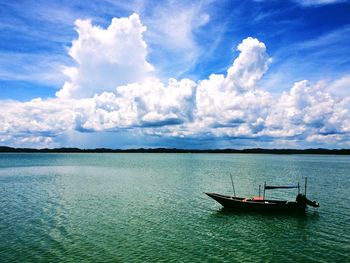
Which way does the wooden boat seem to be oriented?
to the viewer's left
